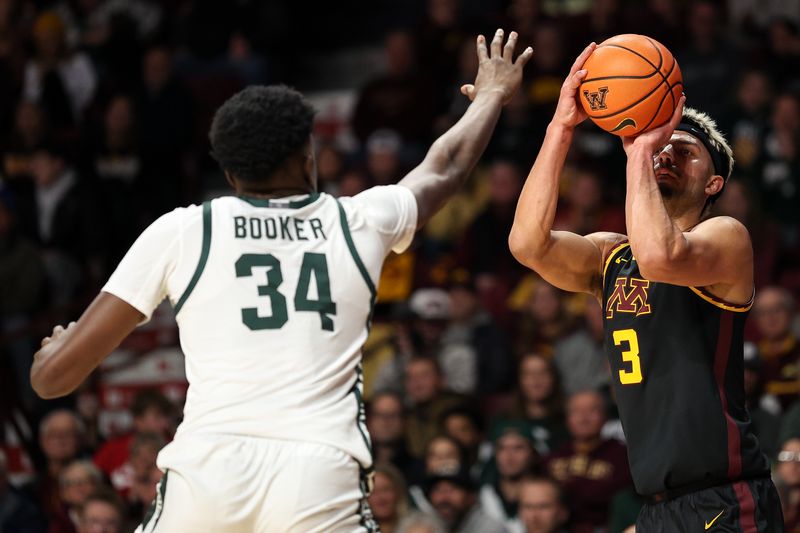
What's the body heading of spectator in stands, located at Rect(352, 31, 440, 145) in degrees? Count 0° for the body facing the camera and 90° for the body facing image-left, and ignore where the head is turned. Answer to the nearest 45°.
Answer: approximately 0°

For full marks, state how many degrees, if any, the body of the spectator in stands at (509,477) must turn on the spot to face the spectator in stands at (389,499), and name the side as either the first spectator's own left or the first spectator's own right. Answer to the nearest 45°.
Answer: approximately 45° to the first spectator's own right

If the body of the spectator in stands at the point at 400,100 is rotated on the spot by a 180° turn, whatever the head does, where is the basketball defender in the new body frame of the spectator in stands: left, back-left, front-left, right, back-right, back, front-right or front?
back

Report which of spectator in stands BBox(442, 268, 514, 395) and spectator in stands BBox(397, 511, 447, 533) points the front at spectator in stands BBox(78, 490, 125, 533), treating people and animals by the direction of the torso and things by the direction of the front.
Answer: spectator in stands BBox(442, 268, 514, 395)

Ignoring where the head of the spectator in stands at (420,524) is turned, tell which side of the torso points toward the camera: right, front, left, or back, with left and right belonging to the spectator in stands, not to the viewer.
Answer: front

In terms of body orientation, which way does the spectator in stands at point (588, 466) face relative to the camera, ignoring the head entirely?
toward the camera

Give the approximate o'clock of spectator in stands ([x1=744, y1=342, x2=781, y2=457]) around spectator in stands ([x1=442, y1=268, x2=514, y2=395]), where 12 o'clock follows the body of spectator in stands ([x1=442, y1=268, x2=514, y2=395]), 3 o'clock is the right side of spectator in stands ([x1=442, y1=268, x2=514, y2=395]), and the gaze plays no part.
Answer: spectator in stands ([x1=744, y1=342, x2=781, y2=457]) is roughly at 9 o'clock from spectator in stands ([x1=442, y1=268, x2=514, y2=395]).

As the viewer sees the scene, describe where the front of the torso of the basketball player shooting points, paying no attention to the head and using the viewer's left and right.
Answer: facing the viewer and to the left of the viewer

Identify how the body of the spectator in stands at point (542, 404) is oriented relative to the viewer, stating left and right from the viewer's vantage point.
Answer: facing the viewer

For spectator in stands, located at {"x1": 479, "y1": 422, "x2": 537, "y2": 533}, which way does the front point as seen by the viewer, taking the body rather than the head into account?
toward the camera

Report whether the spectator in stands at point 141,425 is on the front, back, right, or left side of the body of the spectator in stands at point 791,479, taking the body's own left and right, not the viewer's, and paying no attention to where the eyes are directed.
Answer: right

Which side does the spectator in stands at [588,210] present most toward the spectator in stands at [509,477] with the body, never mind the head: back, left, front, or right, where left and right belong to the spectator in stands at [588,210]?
front

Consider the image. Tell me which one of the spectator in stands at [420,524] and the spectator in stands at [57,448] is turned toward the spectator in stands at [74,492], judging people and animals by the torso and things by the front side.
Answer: the spectator in stands at [57,448]

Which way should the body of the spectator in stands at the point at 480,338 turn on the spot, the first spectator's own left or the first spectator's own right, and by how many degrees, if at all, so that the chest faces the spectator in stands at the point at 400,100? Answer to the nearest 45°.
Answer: approximately 135° to the first spectator's own right

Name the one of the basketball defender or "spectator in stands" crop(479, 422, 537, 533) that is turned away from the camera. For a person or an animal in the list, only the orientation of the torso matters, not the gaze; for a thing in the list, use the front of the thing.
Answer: the basketball defender

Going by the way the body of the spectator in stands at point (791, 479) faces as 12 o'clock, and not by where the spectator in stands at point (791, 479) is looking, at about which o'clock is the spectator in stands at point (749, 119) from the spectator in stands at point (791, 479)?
the spectator in stands at point (749, 119) is roughly at 6 o'clock from the spectator in stands at point (791, 479).

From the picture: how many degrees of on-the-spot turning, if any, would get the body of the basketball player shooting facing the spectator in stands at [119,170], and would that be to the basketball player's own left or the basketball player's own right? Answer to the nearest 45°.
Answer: approximately 90° to the basketball player's own right
